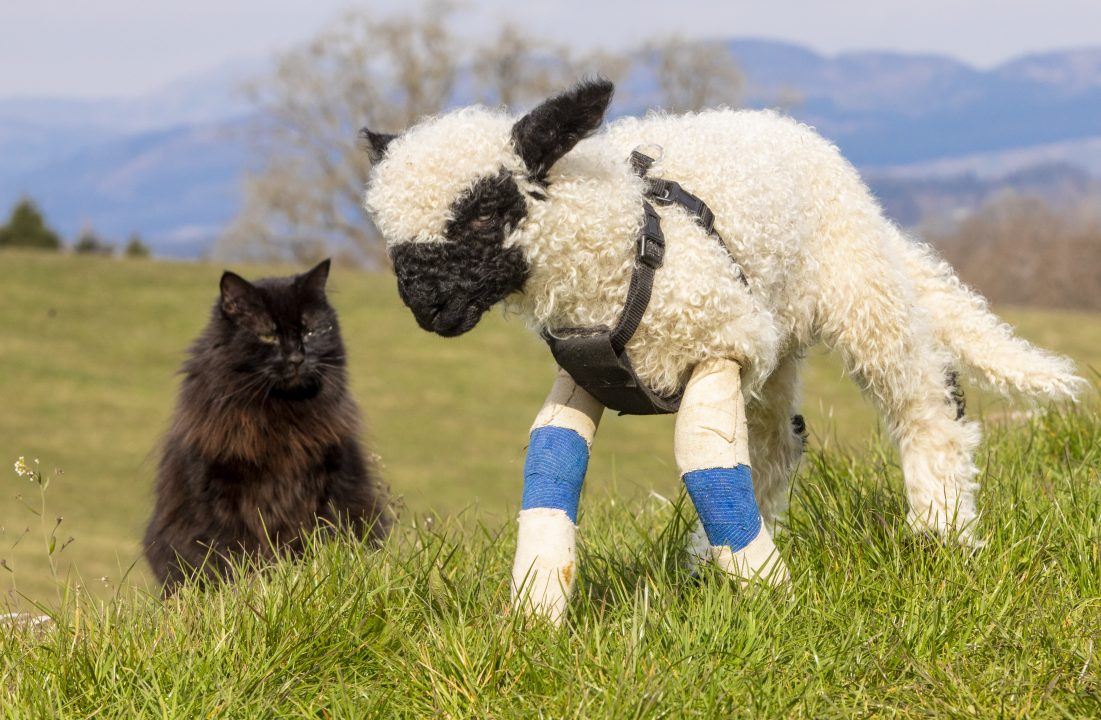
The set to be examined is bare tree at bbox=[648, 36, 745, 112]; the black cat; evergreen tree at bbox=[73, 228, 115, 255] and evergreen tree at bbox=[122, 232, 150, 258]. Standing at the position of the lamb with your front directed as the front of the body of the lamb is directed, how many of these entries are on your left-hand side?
0

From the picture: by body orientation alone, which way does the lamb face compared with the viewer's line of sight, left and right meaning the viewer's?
facing the viewer and to the left of the viewer

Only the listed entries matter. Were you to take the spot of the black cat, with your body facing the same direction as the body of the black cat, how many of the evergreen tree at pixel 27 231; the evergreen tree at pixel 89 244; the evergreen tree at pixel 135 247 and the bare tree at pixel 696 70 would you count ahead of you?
0

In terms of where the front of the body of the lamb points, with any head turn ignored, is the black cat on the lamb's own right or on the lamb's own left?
on the lamb's own right

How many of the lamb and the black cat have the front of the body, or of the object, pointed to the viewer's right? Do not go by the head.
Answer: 0

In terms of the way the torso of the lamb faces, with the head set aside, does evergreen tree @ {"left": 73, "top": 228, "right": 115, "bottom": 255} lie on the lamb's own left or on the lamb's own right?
on the lamb's own right

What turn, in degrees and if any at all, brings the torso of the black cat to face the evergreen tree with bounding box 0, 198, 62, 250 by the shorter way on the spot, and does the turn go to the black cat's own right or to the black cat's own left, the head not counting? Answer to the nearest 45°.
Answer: approximately 180°

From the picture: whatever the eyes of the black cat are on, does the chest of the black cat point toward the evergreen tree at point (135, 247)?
no

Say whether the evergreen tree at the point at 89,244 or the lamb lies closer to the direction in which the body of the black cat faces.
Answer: the lamb

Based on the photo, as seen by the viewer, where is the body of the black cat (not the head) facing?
toward the camera

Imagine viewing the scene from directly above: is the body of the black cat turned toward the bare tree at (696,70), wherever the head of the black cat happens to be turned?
no

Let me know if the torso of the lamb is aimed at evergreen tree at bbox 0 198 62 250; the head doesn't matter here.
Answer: no
